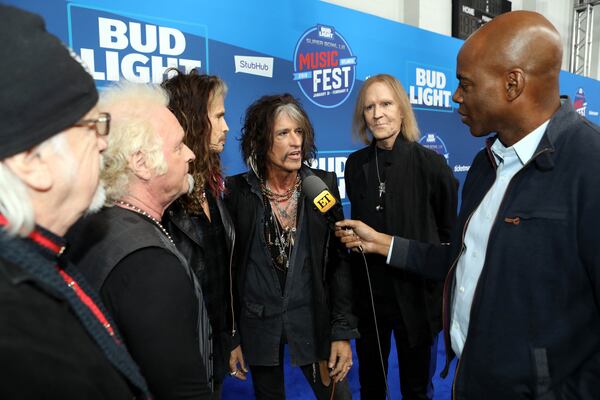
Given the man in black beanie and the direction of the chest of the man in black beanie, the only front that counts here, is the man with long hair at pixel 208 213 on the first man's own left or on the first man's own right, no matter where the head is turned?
on the first man's own left

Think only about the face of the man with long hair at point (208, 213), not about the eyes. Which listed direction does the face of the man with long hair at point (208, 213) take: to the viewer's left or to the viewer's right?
to the viewer's right

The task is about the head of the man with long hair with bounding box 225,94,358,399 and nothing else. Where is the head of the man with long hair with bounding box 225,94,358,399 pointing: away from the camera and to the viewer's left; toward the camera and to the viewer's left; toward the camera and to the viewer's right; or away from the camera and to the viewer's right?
toward the camera and to the viewer's right

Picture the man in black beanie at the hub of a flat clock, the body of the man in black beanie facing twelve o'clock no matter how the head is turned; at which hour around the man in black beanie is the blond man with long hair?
The blond man with long hair is roughly at 11 o'clock from the man in black beanie.

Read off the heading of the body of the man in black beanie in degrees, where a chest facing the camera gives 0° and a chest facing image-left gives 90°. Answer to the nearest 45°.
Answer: approximately 270°

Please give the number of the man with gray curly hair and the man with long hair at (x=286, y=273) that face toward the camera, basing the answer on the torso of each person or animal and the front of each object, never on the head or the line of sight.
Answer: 1

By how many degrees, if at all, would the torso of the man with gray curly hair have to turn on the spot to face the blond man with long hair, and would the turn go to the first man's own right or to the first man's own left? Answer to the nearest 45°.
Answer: approximately 45° to the first man's own left

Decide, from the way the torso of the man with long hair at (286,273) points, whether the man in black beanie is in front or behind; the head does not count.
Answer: in front

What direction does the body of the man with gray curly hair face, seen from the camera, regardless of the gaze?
to the viewer's right

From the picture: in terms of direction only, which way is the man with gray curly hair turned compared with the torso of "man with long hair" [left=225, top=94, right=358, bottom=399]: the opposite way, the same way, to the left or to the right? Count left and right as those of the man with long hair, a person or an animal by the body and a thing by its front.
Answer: to the left
